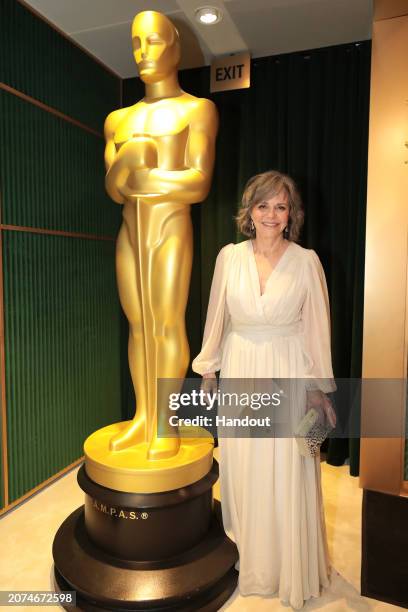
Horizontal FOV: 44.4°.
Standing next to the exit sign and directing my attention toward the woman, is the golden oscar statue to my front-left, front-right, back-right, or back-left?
front-right

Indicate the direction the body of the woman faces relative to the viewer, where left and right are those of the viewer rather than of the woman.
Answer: facing the viewer

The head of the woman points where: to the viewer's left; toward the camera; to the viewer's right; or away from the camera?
toward the camera

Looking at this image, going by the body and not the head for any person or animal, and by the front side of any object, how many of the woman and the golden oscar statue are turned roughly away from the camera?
0

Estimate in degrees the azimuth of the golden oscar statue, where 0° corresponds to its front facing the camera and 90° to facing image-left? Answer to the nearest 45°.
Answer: approximately 45°
